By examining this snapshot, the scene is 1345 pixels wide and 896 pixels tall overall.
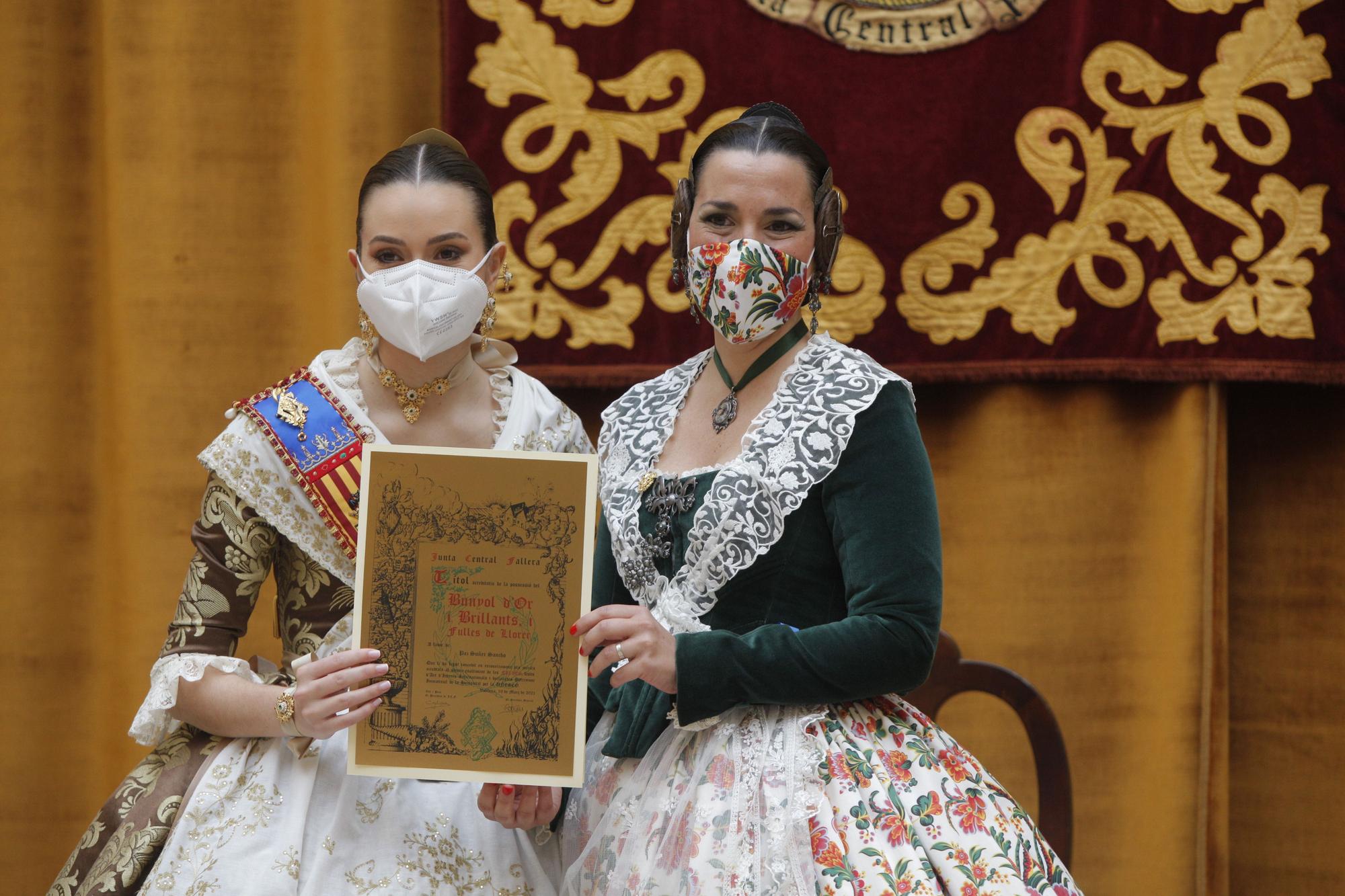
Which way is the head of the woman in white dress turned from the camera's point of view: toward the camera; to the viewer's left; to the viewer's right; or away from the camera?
toward the camera

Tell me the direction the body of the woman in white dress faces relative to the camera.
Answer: toward the camera

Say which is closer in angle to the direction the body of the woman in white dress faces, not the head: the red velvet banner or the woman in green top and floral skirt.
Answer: the woman in green top and floral skirt

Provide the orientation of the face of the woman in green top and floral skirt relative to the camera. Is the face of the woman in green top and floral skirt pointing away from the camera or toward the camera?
toward the camera

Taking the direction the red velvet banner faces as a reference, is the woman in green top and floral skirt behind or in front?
in front

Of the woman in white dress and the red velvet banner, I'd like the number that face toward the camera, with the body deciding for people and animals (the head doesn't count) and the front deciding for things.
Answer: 2

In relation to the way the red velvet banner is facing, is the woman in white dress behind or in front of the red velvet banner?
in front

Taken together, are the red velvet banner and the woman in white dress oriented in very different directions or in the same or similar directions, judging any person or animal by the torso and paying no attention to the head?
same or similar directions

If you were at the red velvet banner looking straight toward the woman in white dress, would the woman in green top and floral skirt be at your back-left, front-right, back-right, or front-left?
front-left

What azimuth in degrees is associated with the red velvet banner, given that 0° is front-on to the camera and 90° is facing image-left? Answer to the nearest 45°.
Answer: approximately 0°

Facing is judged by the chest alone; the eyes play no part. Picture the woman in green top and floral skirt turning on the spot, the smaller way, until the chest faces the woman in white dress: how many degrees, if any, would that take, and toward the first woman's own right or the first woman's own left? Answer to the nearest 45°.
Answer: approximately 45° to the first woman's own right

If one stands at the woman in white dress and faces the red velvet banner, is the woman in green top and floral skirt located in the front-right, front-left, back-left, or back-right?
front-right

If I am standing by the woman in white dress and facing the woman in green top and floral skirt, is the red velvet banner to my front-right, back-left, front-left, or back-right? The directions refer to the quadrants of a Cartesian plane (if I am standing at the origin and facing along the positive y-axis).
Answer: front-left

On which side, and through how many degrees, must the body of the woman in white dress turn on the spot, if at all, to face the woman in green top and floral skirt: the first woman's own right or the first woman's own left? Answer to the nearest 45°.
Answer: approximately 45° to the first woman's own left

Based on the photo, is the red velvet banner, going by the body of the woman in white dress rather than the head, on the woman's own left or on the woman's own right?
on the woman's own left

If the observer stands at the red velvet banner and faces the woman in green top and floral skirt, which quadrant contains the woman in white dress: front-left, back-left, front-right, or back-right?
front-right

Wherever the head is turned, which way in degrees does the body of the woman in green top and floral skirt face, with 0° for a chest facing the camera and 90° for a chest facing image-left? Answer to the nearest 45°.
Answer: approximately 45°
